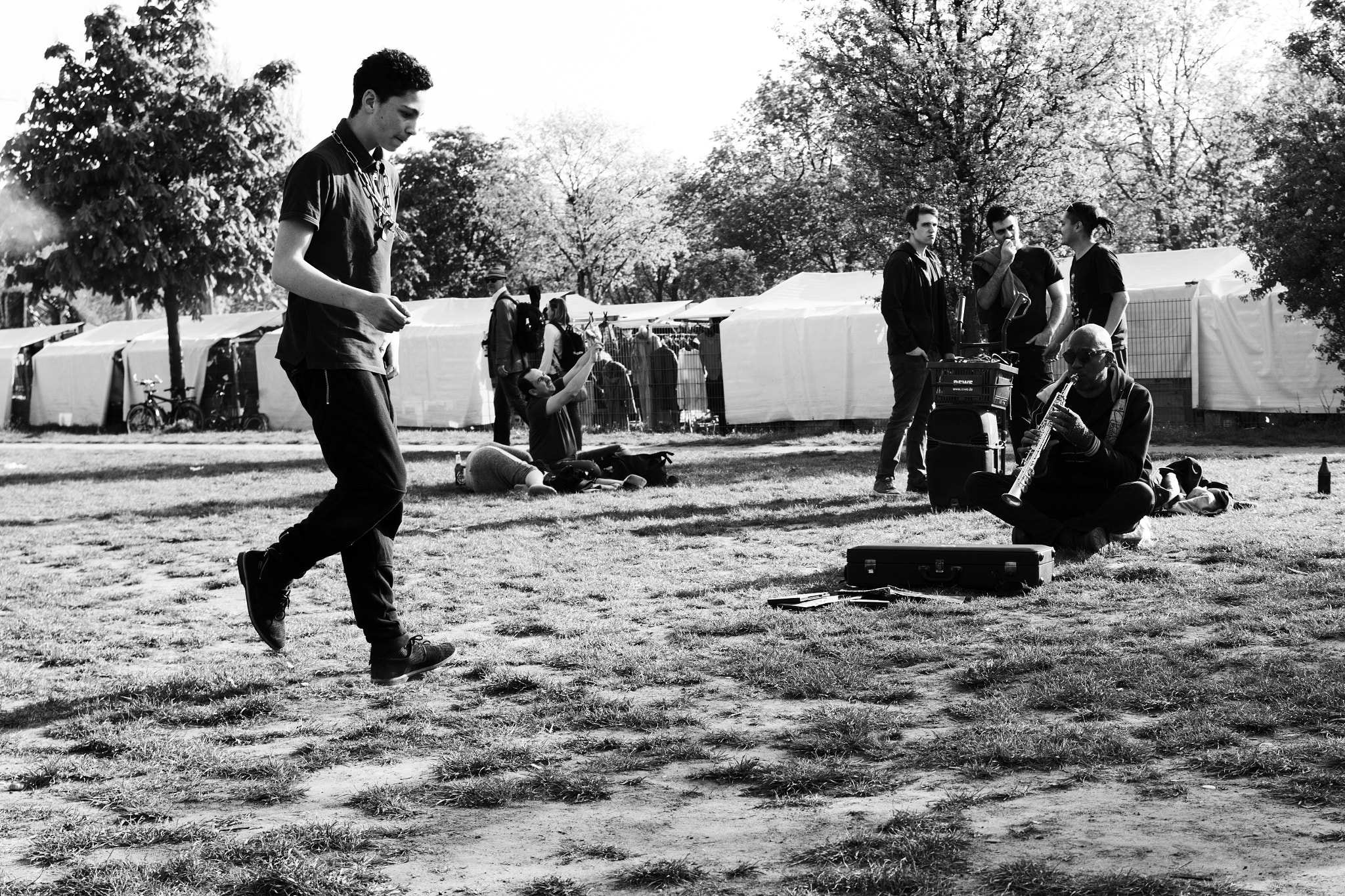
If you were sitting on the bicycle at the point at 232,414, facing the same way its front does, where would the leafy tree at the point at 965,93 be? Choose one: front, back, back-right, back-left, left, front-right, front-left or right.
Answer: back-left

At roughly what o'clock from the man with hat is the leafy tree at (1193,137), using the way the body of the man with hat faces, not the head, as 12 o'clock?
The leafy tree is roughly at 4 o'clock from the man with hat.

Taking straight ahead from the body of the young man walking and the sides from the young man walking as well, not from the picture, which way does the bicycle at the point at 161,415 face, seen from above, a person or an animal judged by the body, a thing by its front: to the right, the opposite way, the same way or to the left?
the opposite way

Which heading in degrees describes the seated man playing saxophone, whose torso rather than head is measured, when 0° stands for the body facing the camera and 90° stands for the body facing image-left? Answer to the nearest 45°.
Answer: approximately 45°

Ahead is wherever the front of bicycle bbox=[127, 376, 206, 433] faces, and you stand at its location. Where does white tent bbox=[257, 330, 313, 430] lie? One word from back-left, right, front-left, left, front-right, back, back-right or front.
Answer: back

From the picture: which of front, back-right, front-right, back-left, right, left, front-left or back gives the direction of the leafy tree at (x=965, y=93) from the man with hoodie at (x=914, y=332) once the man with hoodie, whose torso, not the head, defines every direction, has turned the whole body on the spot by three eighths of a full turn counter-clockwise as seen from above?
front
